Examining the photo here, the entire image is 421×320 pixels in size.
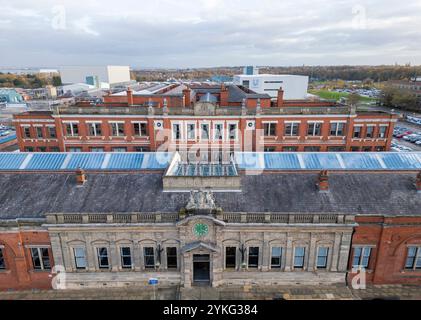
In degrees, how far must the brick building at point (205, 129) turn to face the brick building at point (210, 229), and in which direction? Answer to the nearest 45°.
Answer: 0° — it already faces it

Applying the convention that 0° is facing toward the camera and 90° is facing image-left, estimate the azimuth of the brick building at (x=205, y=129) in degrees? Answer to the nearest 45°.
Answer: approximately 0°

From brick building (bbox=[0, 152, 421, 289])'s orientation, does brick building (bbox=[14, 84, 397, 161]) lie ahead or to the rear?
to the rear

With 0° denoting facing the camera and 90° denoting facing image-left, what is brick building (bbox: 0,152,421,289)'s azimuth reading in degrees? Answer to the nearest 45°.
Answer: approximately 0°

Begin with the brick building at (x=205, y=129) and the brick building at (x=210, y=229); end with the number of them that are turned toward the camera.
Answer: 2
